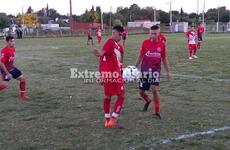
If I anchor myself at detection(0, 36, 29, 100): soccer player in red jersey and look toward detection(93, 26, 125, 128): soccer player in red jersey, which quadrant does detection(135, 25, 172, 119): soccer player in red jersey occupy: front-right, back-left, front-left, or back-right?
front-left

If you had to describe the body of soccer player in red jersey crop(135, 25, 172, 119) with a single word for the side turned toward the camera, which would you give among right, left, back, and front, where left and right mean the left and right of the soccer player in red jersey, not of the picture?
front

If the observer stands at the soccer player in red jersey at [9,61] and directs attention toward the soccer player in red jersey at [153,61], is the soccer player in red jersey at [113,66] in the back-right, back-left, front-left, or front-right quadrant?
front-right

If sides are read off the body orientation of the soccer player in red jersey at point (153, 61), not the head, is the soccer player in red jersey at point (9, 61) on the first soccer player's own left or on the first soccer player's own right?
on the first soccer player's own right

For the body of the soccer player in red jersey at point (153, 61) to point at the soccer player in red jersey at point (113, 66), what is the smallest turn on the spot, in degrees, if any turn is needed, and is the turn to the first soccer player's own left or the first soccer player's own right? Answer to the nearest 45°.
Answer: approximately 45° to the first soccer player's own right
